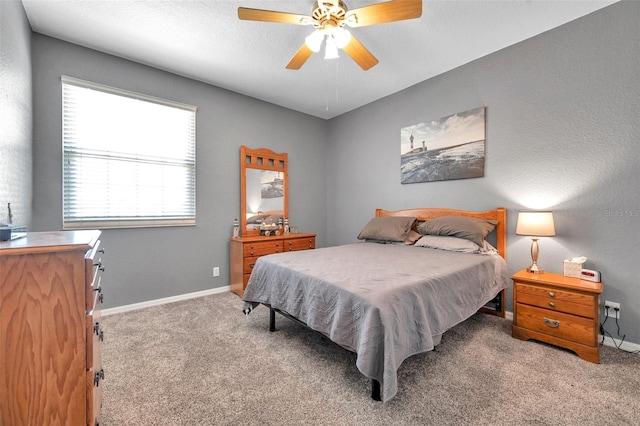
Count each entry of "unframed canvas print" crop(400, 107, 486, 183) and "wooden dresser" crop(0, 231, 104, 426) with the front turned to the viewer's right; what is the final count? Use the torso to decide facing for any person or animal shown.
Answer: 1

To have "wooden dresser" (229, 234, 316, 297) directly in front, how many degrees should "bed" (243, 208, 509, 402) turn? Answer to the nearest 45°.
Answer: approximately 90° to its right

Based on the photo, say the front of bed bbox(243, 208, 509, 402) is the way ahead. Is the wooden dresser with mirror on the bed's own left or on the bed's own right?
on the bed's own right

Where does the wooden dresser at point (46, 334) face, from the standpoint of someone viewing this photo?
facing to the right of the viewer

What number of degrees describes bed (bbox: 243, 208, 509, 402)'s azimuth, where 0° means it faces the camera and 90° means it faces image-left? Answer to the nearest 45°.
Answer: approximately 45°

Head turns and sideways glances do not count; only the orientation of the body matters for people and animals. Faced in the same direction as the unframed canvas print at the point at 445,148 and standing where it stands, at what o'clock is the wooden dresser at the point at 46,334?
The wooden dresser is roughly at 11 o'clock from the unframed canvas print.

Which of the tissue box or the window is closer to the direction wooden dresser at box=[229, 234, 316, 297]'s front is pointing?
the tissue box

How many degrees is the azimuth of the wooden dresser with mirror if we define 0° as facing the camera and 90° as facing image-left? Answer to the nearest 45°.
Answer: approximately 315°

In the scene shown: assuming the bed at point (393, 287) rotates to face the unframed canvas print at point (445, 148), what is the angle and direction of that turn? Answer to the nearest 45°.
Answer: approximately 180°

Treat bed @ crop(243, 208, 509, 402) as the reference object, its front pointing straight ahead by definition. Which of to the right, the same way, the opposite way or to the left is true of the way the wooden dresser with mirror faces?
to the left

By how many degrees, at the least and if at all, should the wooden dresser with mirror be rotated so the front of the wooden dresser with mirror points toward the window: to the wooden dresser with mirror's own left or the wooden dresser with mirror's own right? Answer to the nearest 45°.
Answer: approximately 90° to the wooden dresser with mirror's own right
